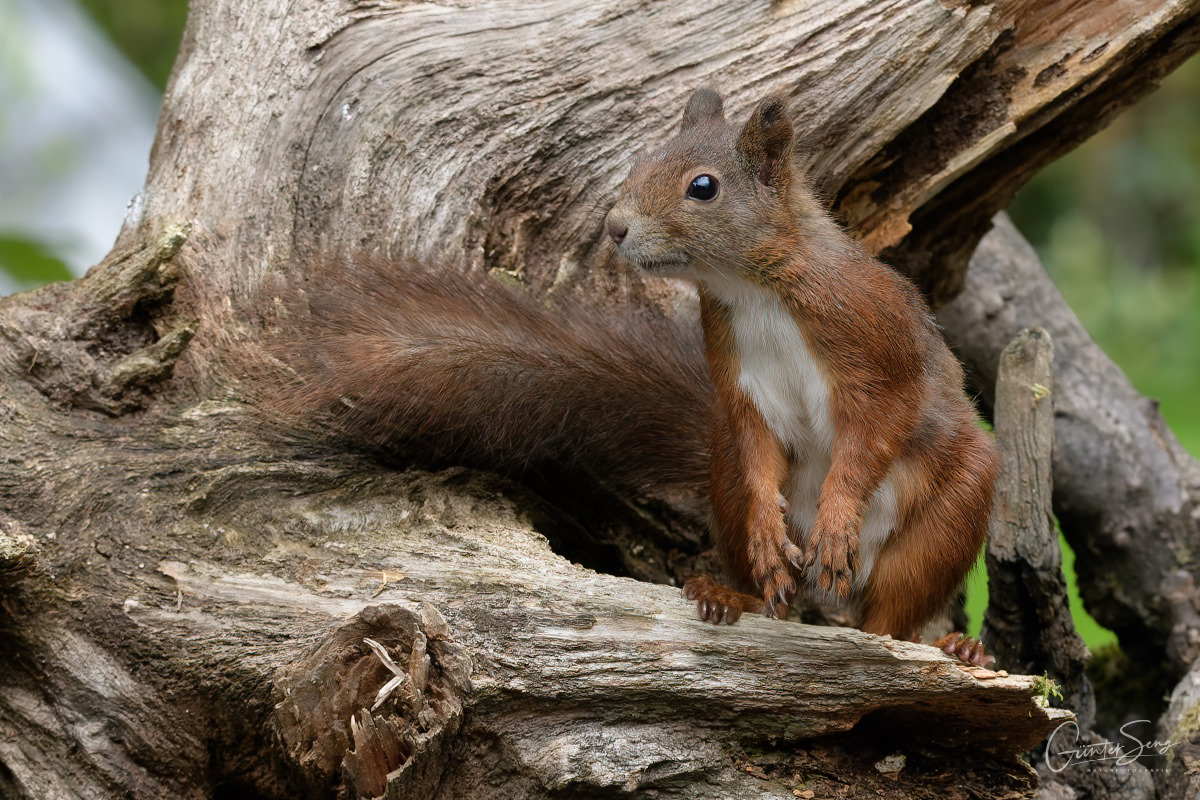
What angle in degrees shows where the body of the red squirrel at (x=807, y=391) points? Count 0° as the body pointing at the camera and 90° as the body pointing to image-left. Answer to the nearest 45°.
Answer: approximately 45°

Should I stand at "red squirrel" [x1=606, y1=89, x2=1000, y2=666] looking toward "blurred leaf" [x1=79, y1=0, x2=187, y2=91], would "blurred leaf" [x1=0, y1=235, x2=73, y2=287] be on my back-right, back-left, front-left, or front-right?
front-left

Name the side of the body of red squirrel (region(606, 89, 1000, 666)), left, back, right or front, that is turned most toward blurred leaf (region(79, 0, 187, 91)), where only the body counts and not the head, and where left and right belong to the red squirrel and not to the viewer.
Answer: right
